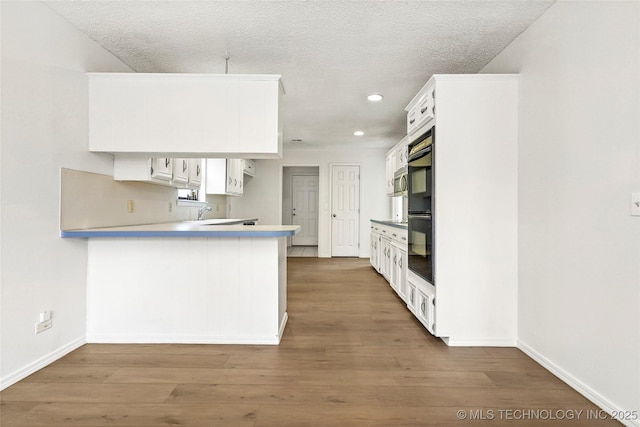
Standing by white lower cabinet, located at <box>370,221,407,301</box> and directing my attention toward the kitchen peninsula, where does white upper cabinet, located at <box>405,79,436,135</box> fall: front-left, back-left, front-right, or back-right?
front-left

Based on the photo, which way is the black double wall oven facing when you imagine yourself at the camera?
facing to the left of the viewer

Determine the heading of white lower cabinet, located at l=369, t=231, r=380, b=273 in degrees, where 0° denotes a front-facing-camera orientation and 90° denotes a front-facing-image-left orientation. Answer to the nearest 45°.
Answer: approximately 90°

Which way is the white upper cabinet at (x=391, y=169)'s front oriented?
to the viewer's left

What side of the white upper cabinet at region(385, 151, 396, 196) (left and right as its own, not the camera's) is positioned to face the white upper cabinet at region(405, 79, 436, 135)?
left

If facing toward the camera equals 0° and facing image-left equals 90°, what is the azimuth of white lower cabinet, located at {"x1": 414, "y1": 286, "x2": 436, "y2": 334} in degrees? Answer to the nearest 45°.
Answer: approximately 90°

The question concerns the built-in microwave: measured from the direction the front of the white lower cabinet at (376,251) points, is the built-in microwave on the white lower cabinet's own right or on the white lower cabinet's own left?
on the white lower cabinet's own left

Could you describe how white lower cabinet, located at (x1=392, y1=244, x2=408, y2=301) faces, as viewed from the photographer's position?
facing to the left of the viewer
